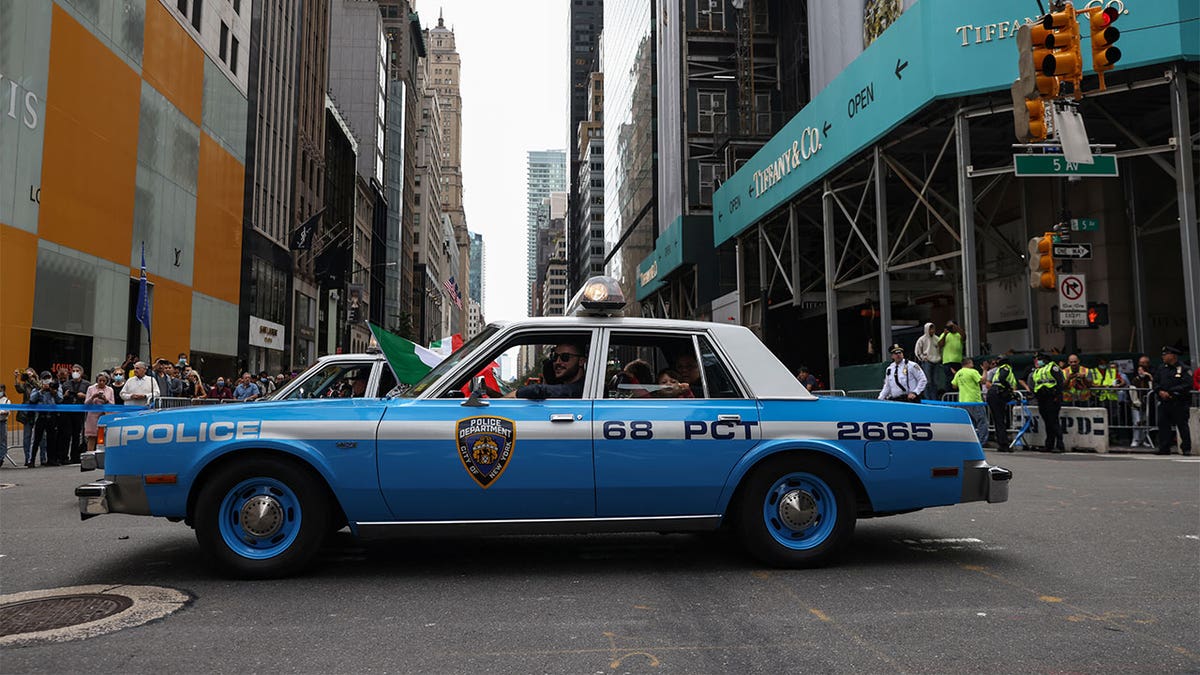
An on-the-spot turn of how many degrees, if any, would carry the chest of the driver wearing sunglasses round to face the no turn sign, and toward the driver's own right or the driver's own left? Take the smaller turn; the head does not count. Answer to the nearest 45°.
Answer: approximately 180°

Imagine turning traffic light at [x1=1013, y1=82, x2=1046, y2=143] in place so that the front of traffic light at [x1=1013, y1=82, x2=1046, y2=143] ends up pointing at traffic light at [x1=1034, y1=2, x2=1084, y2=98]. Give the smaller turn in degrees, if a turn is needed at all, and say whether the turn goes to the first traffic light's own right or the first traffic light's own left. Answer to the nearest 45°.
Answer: approximately 135° to the first traffic light's own left

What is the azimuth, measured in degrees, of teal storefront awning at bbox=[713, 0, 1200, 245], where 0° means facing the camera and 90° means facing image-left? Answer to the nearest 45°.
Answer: approximately 45°

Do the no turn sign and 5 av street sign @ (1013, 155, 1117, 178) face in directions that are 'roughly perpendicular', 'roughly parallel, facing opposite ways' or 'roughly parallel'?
roughly parallel

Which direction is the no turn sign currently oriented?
toward the camera

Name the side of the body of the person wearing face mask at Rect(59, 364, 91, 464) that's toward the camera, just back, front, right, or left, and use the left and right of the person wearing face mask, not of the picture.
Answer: front

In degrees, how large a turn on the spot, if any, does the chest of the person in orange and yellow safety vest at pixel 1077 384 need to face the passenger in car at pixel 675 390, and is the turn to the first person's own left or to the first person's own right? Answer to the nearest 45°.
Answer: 0° — they already face them
